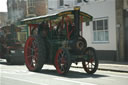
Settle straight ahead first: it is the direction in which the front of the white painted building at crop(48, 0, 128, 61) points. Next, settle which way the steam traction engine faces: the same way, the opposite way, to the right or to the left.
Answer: to the left

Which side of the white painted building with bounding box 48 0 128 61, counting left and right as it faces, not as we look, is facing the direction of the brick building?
right

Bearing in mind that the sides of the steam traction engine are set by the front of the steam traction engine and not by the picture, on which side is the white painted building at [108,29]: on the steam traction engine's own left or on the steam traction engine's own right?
on the steam traction engine's own left

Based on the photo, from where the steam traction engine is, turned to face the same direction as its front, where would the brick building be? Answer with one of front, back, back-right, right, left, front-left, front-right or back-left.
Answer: back-left

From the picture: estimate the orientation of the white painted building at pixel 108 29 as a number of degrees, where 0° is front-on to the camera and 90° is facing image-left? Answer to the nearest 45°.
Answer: approximately 45°
